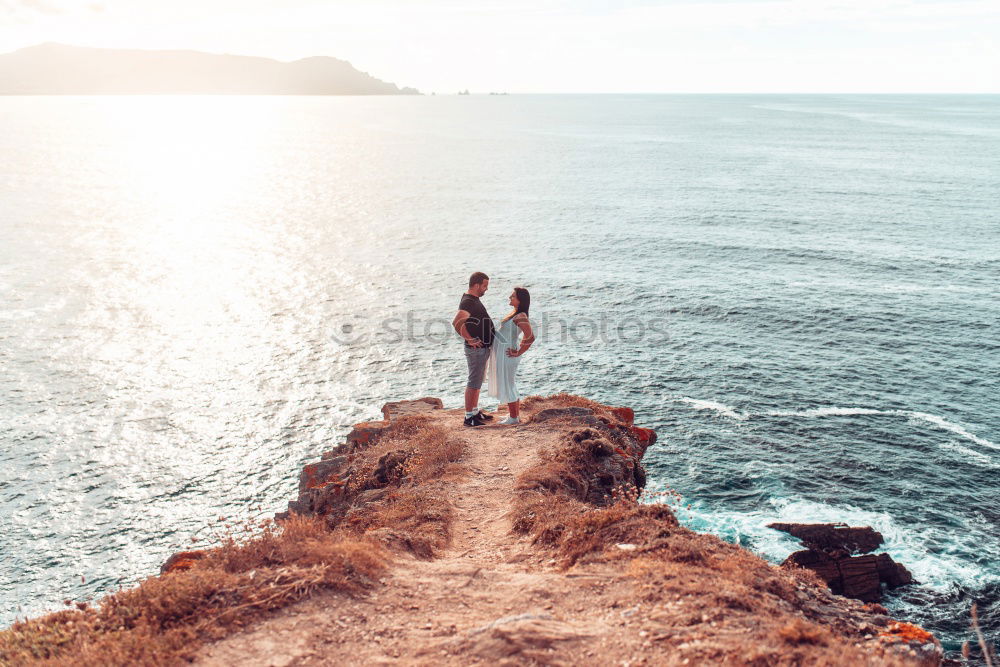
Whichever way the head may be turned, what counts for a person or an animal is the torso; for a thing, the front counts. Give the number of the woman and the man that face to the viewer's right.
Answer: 1

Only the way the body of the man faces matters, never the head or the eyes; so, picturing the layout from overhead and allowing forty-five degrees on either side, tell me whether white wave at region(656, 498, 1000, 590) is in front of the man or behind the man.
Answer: in front

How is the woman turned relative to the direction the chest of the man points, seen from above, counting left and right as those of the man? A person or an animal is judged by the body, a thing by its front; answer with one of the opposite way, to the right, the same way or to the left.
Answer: the opposite way

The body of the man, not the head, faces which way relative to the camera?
to the viewer's right

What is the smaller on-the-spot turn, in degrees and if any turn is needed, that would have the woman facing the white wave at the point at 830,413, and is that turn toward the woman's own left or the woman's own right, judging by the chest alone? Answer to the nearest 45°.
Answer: approximately 135° to the woman's own right

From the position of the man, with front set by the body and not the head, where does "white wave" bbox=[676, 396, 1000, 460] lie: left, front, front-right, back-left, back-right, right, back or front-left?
front-left

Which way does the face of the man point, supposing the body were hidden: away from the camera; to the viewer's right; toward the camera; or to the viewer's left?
to the viewer's right

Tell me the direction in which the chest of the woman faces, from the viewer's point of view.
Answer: to the viewer's left

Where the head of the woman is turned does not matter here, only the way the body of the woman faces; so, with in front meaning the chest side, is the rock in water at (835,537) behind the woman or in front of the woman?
behind

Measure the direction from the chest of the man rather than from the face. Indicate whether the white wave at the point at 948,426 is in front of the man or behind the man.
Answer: in front
